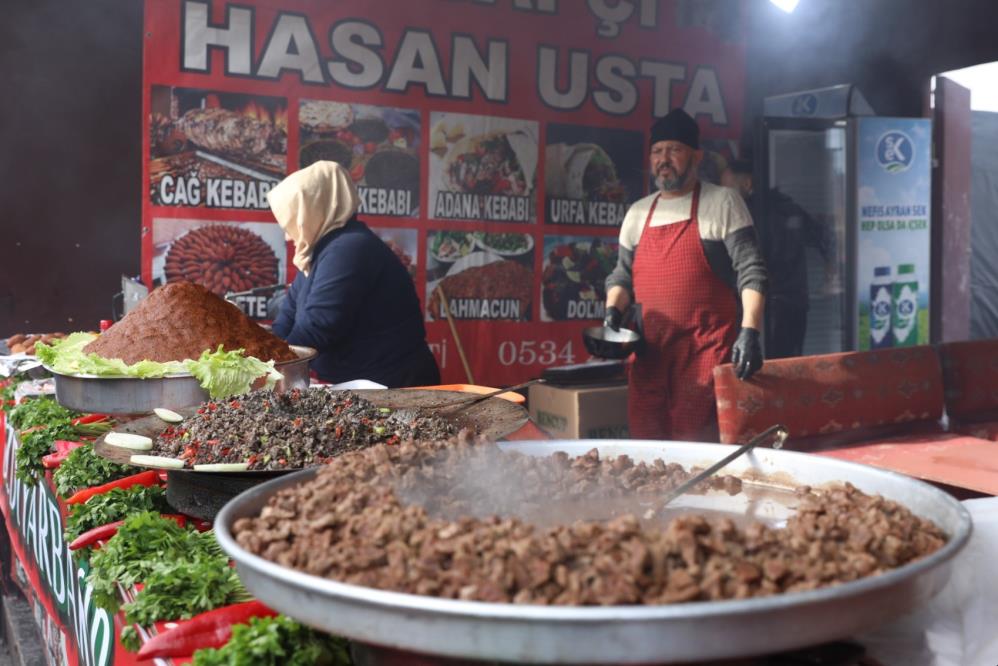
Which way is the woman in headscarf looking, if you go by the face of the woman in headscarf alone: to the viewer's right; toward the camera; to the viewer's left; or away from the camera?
to the viewer's left

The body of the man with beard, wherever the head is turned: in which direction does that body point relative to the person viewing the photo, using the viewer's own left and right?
facing the viewer and to the left of the viewer

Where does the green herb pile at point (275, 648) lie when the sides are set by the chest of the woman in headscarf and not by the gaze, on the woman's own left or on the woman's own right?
on the woman's own left

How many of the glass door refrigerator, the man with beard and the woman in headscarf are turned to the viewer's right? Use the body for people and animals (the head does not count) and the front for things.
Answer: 0

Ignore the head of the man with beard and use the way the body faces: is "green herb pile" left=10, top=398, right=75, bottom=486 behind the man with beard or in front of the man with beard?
in front

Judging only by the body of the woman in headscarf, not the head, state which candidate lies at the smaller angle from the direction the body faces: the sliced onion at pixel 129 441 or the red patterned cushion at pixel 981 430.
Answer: the sliced onion

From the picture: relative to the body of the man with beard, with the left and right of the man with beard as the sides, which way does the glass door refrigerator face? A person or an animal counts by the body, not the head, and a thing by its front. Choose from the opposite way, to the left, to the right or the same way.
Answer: the same way

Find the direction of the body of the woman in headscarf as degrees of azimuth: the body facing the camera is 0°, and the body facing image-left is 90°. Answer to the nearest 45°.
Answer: approximately 90°

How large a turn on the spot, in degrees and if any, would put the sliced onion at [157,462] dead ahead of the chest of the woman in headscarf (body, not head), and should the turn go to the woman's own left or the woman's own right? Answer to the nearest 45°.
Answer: approximately 90° to the woman's own left

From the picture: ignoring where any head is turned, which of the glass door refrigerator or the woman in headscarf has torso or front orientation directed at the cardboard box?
the glass door refrigerator

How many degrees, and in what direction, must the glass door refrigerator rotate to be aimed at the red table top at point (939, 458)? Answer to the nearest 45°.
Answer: approximately 45° to its left

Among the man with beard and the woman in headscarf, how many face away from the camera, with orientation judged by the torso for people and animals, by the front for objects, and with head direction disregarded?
0

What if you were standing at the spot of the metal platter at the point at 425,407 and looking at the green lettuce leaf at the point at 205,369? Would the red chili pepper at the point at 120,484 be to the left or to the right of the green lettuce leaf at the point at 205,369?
left
